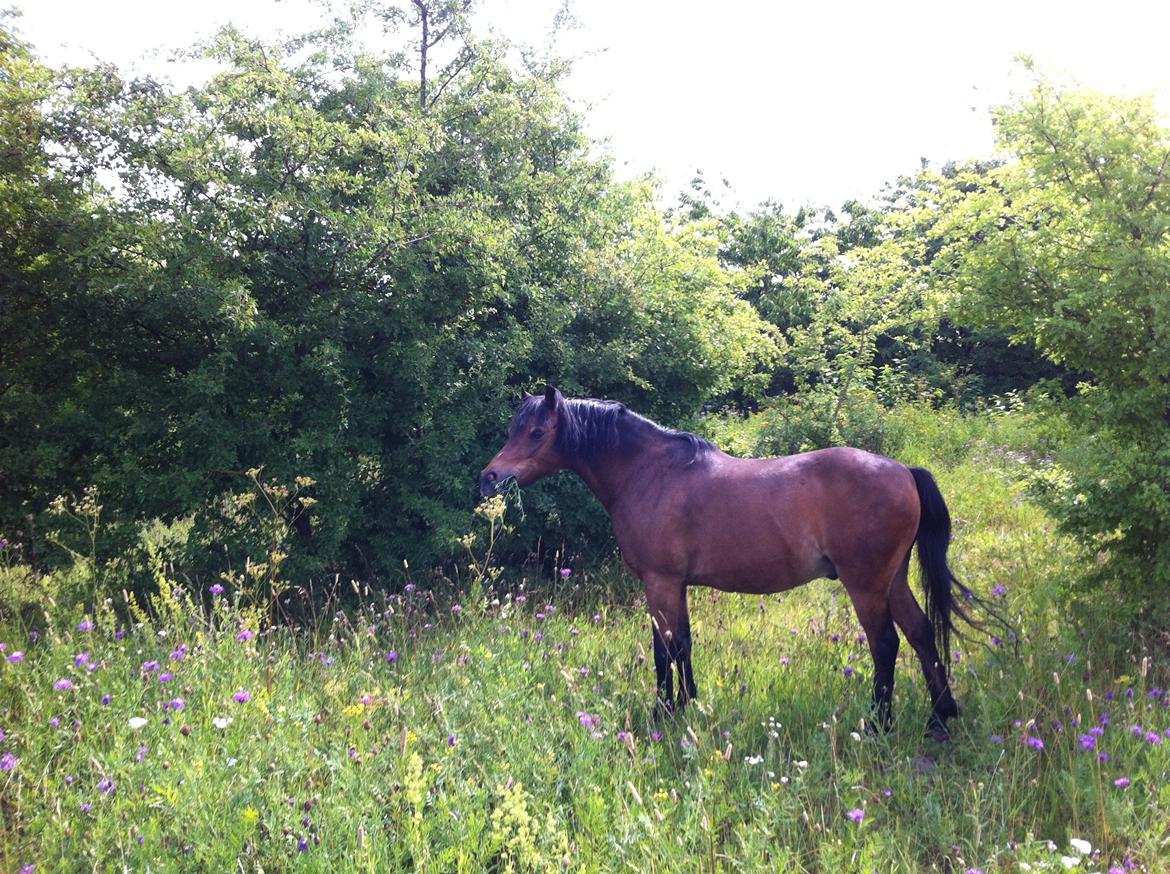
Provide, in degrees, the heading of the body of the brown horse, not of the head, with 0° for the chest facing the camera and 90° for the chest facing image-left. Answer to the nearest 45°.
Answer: approximately 90°

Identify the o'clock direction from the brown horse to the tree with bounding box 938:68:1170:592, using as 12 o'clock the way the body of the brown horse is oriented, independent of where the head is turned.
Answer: The tree is roughly at 5 o'clock from the brown horse.
